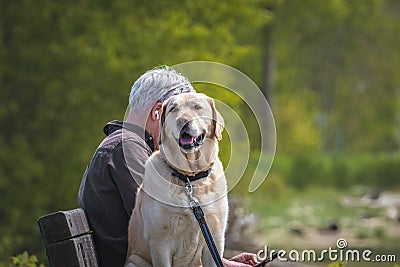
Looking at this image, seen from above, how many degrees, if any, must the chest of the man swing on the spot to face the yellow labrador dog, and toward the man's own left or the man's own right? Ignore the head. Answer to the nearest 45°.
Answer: approximately 45° to the man's own right

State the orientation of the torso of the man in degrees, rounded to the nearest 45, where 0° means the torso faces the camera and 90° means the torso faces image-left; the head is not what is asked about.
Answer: approximately 270°

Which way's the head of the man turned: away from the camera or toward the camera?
away from the camera

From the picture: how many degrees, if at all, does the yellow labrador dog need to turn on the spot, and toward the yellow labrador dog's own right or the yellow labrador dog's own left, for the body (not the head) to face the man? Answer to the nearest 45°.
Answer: approximately 135° to the yellow labrador dog's own right

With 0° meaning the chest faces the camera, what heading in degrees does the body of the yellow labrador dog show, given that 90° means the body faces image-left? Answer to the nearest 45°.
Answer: approximately 0°
